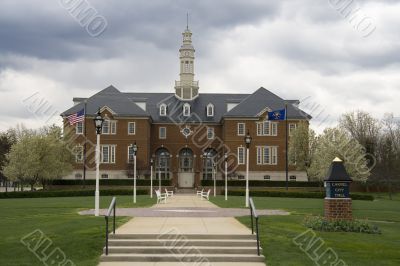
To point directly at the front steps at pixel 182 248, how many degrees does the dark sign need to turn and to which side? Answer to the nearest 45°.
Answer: approximately 45° to its right

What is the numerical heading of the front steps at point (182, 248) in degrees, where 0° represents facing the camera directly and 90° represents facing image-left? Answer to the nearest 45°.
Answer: approximately 0°

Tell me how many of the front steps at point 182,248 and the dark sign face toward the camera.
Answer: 2

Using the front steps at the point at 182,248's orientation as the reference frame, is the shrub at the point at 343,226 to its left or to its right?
on its left

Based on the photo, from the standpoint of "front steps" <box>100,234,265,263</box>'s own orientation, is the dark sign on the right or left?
on its left
